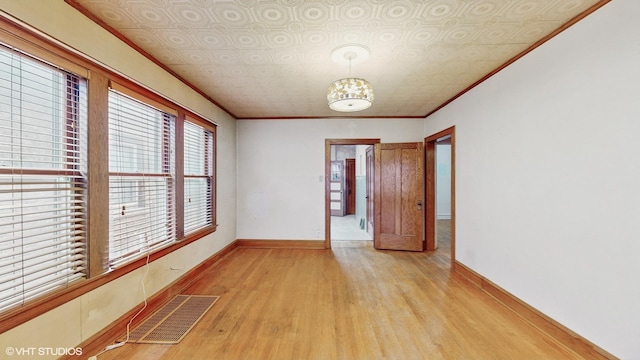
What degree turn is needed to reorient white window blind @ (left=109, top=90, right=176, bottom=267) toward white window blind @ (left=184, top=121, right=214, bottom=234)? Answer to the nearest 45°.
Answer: approximately 90° to its left

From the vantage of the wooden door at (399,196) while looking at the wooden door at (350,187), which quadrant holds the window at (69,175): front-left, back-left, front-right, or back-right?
back-left

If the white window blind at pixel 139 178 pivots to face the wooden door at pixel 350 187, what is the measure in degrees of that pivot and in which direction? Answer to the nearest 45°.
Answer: approximately 90° to its left

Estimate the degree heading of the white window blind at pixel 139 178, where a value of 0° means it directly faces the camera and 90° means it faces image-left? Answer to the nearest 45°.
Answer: approximately 315°

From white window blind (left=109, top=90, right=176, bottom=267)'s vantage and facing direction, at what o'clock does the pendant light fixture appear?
The pendant light fixture is roughly at 12 o'clock from the white window blind.

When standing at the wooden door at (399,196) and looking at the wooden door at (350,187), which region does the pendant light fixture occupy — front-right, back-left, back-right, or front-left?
back-left
